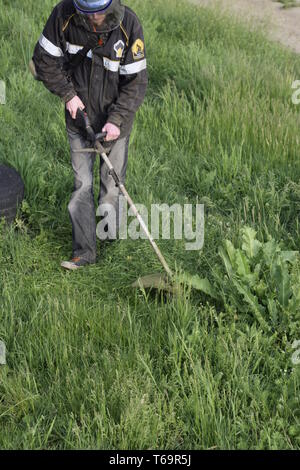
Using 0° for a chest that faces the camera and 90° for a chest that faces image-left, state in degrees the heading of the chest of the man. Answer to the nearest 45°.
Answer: approximately 0°
